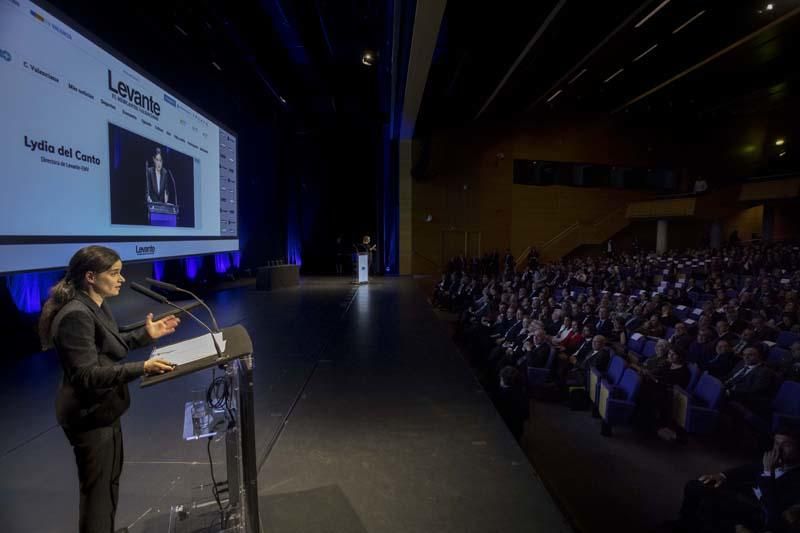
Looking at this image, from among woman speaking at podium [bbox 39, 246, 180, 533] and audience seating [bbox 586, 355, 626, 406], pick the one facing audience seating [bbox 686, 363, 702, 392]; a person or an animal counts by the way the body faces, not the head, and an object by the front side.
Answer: the woman speaking at podium

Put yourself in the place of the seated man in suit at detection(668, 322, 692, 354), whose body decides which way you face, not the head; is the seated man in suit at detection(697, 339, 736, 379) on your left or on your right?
on your left

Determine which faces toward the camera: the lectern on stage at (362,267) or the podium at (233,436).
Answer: the lectern on stage

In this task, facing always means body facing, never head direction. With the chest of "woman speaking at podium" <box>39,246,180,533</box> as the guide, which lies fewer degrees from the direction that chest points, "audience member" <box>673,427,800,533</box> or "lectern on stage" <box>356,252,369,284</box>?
the audience member

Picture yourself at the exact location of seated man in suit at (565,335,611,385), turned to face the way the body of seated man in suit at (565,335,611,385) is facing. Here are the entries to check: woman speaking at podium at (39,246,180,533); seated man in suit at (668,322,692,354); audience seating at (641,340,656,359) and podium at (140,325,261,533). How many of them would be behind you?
2

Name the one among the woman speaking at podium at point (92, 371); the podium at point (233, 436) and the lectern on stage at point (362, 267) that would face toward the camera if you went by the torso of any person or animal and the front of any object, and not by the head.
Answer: the lectern on stage

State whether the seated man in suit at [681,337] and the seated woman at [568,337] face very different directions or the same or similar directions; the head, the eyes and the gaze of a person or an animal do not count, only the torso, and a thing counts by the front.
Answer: same or similar directions

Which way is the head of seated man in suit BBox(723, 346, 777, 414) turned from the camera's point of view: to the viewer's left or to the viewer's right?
to the viewer's left

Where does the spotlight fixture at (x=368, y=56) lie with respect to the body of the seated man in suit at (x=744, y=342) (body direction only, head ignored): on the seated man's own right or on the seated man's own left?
on the seated man's own right

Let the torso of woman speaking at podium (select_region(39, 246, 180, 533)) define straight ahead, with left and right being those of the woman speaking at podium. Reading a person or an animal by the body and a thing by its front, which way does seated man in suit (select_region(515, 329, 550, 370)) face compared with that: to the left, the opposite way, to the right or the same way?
the opposite way

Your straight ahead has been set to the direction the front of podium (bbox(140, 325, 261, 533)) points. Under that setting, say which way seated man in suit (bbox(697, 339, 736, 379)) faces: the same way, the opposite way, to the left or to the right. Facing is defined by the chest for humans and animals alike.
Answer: the opposite way

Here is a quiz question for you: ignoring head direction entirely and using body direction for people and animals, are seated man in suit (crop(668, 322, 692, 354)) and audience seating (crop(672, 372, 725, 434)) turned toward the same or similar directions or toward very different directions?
same or similar directions

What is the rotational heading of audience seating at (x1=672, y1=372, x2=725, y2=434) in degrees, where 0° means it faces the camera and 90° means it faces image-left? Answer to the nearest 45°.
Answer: approximately 45°

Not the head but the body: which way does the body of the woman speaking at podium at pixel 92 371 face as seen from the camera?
to the viewer's right

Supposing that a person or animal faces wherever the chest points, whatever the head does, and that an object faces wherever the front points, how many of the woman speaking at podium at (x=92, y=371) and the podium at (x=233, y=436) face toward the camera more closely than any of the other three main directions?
0
